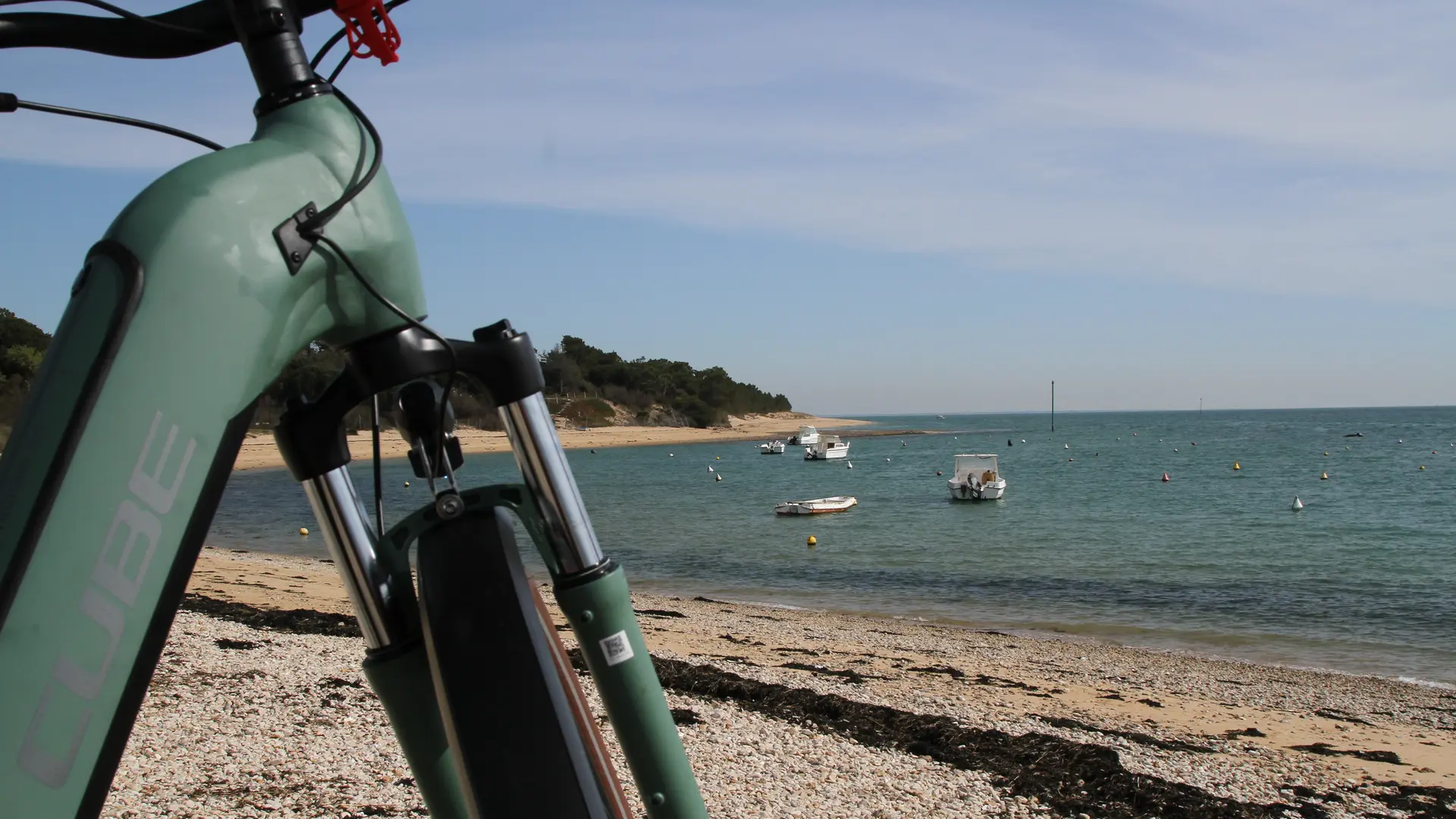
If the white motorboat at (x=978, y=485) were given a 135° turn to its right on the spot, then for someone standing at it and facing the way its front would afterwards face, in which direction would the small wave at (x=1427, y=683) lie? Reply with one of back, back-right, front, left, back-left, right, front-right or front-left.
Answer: front-right

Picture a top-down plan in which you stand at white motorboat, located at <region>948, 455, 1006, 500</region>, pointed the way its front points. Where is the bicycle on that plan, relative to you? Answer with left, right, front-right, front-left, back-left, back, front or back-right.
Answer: back

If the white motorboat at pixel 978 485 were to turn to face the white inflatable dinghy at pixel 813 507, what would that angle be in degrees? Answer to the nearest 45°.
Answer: approximately 135° to its left

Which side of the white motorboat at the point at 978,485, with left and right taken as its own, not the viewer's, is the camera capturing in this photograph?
back
